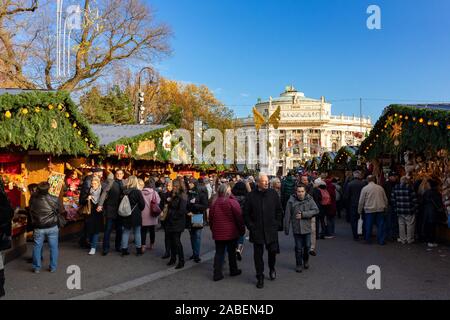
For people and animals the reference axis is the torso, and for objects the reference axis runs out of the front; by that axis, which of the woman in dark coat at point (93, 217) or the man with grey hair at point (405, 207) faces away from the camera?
the man with grey hair

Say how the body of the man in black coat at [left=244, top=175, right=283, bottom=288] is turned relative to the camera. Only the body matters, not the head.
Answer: toward the camera

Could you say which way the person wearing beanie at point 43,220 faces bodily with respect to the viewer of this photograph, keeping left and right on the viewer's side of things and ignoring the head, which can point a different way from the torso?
facing away from the viewer

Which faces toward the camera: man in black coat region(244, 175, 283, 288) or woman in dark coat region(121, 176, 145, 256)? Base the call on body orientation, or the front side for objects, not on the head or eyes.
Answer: the man in black coat

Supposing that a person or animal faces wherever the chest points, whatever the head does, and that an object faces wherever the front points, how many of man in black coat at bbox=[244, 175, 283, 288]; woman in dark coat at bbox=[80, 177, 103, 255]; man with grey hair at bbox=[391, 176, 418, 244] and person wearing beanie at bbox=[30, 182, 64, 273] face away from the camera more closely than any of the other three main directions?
2

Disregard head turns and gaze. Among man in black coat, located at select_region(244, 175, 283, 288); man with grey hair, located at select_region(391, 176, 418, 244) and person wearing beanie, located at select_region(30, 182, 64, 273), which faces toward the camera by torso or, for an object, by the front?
the man in black coat

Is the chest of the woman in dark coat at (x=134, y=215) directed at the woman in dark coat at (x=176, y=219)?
no

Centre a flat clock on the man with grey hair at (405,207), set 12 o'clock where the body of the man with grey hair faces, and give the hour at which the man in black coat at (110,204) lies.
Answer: The man in black coat is roughly at 8 o'clock from the man with grey hair.

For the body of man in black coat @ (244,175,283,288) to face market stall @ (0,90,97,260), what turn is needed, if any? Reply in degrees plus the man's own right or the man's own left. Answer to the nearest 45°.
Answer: approximately 135° to the man's own right

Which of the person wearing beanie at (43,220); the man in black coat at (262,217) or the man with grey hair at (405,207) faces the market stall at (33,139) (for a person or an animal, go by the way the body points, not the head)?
the person wearing beanie

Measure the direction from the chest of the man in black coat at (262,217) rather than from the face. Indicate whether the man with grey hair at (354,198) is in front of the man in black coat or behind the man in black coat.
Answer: behind

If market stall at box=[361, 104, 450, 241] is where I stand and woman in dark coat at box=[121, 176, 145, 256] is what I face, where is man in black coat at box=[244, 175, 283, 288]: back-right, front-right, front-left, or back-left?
front-left
